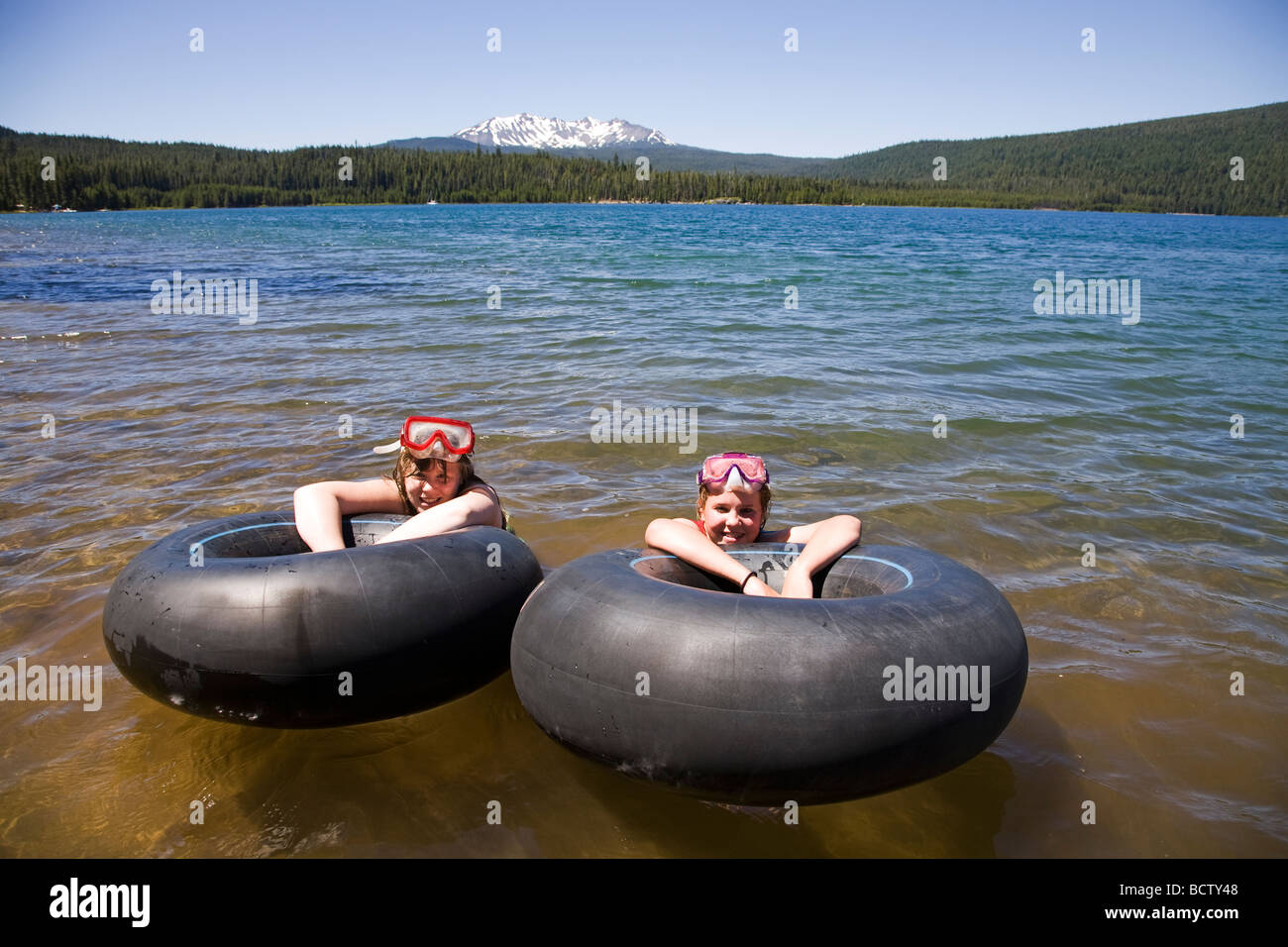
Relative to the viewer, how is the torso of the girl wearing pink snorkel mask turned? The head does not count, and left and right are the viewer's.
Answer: facing the viewer

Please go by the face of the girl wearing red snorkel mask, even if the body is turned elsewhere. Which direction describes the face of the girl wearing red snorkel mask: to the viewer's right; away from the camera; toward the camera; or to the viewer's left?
toward the camera

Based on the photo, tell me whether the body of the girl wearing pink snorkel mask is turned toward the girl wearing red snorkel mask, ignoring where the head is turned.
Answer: no

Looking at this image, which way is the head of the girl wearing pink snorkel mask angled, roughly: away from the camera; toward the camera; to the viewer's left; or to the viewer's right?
toward the camera
